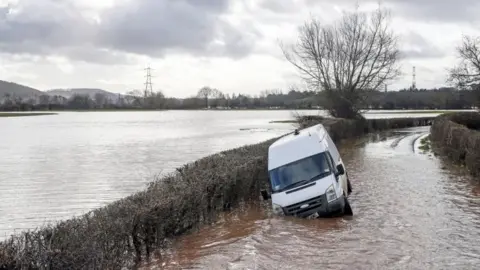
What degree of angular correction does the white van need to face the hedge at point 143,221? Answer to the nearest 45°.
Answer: approximately 45° to its right

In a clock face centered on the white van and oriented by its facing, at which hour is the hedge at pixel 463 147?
The hedge is roughly at 7 o'clock from the white van.

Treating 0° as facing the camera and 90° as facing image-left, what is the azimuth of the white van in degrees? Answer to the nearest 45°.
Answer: approximately 0°
